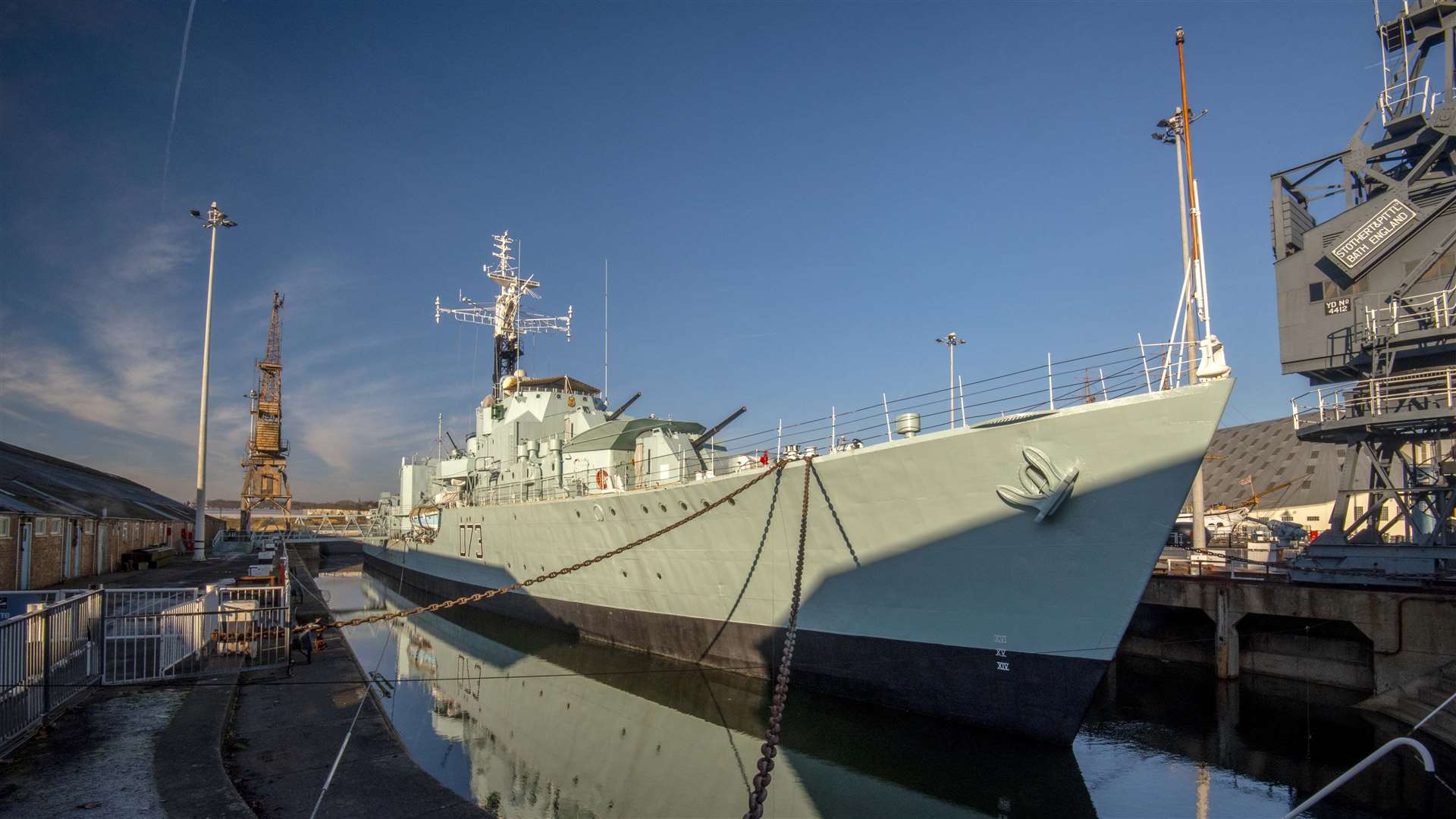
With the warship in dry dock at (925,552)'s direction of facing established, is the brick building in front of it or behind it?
behind

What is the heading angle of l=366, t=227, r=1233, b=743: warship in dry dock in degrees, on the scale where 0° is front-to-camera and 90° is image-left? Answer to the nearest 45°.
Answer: approximately 315°

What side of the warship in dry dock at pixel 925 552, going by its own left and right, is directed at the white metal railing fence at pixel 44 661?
right
